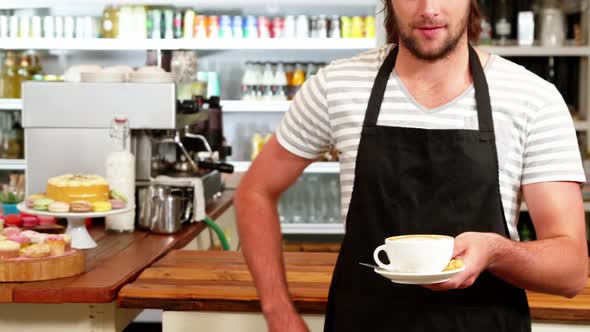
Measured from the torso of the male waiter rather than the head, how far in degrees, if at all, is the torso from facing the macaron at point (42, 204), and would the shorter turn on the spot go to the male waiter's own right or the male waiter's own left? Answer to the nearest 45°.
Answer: approximately 135° to the male waiter's own right

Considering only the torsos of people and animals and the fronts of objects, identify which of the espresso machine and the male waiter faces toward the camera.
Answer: the male waiter

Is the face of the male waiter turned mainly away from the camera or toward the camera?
toward the camera

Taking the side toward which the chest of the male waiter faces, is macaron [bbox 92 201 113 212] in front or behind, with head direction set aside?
behind

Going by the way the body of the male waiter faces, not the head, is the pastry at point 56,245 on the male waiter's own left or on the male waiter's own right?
on the male waiter's own right

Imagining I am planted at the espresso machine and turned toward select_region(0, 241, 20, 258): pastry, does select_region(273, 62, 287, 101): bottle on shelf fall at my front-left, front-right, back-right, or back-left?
back-left

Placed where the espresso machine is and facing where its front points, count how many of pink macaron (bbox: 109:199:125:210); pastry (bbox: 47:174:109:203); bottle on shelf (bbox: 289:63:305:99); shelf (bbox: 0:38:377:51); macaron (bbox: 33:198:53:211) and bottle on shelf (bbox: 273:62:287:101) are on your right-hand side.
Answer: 3

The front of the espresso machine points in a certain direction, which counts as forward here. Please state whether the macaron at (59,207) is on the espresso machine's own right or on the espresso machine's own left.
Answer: on the espresso machine's own right

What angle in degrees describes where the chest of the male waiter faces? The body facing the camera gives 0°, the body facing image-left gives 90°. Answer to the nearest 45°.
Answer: approximately 0°

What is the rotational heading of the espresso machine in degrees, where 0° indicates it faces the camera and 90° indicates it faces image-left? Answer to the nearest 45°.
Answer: approximately 270°

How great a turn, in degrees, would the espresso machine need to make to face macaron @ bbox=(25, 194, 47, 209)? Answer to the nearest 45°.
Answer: approximately 90° to its right

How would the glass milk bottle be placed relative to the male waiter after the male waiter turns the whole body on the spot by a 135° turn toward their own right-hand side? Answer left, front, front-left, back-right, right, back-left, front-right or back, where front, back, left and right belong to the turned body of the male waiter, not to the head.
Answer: front

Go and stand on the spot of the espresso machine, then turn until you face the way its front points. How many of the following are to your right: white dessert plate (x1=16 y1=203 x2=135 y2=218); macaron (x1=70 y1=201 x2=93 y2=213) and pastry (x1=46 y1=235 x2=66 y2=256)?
3

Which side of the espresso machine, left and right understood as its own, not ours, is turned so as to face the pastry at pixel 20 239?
right
